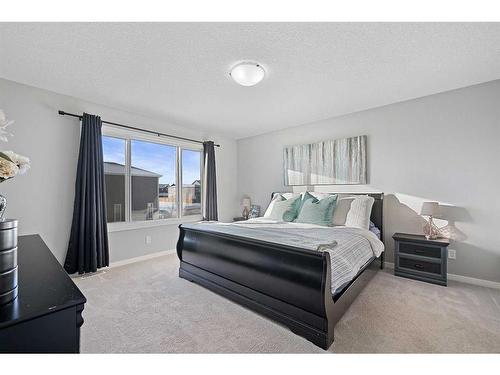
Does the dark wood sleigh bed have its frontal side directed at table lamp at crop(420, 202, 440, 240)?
no

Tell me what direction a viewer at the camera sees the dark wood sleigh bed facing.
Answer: facing the viewer and to the left of the viewer

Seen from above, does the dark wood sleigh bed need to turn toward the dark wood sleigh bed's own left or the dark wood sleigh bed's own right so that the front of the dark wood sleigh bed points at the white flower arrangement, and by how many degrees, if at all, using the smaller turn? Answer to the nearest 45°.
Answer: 0° — it already faces it

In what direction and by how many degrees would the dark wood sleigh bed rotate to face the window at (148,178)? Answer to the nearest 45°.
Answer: approximately 90° to its right

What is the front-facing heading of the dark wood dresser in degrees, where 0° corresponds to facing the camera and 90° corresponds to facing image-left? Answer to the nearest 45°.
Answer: approximately 225°
